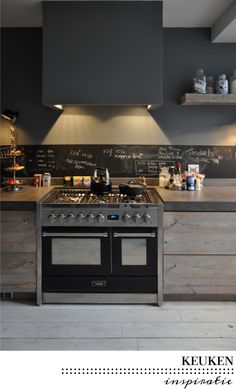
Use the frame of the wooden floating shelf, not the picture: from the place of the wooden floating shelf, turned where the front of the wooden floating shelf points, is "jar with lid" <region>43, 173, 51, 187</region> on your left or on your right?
on your right

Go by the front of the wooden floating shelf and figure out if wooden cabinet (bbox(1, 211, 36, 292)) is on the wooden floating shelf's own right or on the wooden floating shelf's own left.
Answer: on the wooden floating shelf's own right

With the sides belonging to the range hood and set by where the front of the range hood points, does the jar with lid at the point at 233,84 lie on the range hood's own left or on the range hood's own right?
on the range hood's own left

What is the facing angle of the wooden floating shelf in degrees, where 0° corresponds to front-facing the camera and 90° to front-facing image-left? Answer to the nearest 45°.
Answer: approximately 0°

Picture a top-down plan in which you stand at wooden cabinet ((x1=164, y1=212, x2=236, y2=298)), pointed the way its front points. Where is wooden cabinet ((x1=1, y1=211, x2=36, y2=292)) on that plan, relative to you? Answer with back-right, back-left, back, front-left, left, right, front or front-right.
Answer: right
